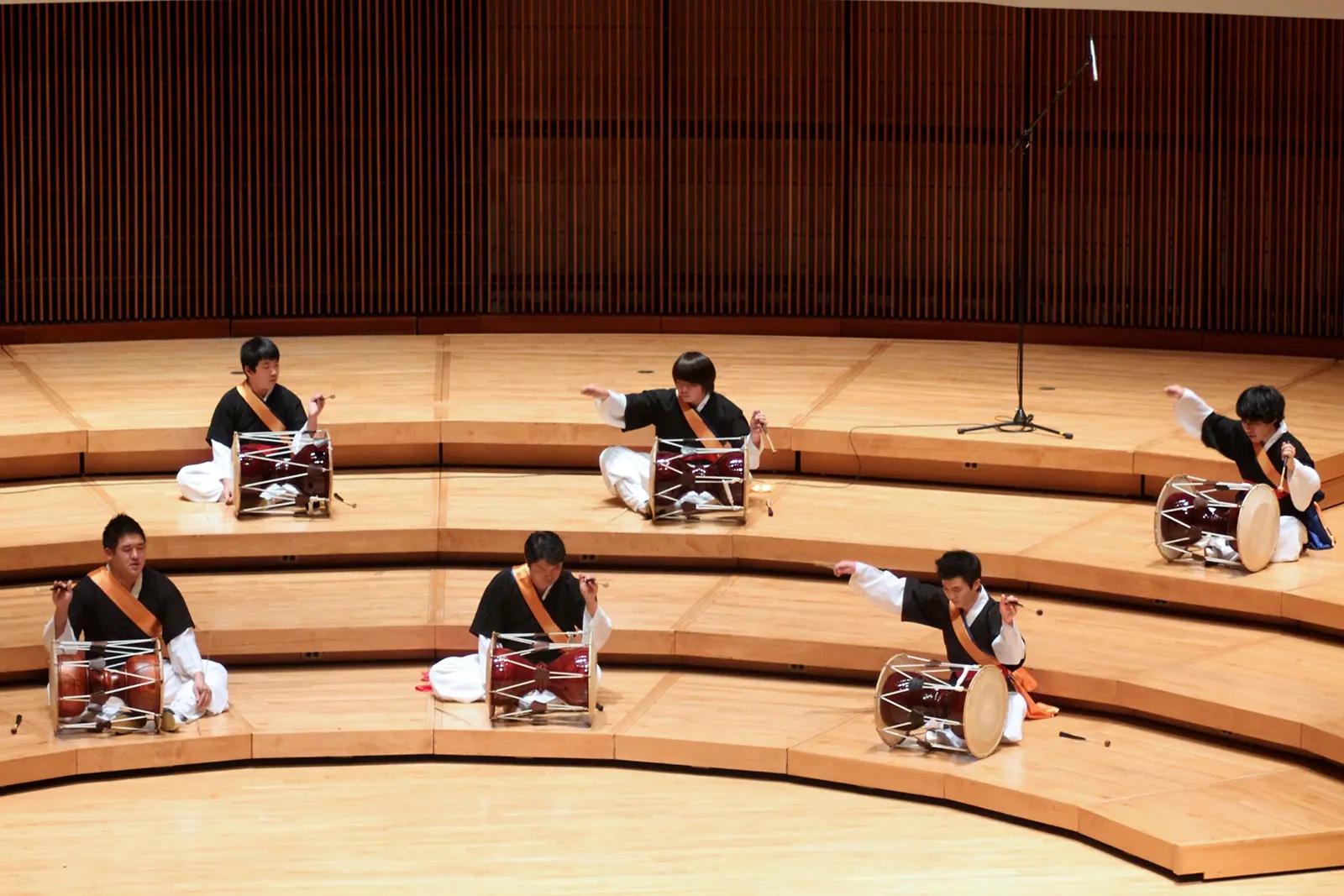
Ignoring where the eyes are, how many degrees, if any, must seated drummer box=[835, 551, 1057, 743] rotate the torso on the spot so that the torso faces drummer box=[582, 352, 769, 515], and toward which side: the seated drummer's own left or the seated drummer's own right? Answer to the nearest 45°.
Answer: approximately 90° to the seated drummer's own right

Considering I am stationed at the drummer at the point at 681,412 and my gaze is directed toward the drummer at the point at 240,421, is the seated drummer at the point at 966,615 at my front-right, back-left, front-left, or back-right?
back-left

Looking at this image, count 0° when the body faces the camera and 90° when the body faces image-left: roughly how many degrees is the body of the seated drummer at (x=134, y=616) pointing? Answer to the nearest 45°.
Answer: approximately 0°

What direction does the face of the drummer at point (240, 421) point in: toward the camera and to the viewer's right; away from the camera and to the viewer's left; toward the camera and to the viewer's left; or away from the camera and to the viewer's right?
toward the camera and to the viewer's right

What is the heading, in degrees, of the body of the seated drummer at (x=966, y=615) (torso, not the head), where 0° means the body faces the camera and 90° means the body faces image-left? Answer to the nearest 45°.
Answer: approximately 45°

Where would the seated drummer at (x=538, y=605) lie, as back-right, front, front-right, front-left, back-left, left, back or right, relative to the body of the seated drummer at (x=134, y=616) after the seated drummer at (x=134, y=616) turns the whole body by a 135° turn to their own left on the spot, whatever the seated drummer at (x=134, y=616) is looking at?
front-right

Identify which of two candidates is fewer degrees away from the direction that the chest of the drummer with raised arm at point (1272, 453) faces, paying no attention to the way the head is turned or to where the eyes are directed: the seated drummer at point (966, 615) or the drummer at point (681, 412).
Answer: the seated drummer

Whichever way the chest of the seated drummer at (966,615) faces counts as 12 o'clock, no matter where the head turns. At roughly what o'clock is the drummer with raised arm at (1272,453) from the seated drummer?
The drummer with raised arm is roughly at 6 o'clock from the seated drummer.

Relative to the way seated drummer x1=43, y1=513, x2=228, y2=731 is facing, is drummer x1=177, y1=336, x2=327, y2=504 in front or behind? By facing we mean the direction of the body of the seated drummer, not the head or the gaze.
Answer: behind

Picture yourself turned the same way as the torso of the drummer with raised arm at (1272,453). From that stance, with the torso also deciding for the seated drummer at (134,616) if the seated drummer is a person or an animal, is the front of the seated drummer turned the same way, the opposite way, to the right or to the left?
to the left
